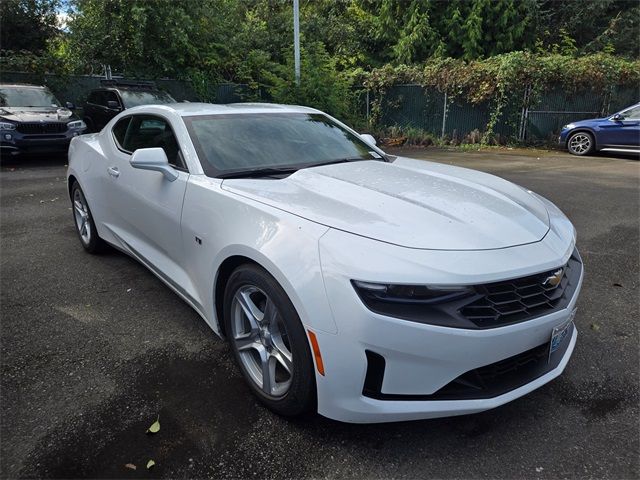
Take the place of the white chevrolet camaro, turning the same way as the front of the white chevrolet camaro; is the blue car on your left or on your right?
on your left

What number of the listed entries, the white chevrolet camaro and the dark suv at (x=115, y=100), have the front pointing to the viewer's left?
0

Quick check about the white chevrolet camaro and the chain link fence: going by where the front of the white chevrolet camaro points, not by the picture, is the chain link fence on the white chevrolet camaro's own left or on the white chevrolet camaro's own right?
on the white chevrolet camaro's own left

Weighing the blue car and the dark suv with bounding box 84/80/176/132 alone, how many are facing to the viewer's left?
1

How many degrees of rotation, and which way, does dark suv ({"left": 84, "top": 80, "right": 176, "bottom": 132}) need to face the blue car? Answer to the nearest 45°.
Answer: approximately 45° to its left

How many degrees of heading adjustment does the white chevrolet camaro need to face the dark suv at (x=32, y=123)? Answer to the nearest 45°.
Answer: approximately 180°

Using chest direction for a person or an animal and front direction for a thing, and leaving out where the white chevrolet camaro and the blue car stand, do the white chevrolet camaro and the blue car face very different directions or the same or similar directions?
very different directions

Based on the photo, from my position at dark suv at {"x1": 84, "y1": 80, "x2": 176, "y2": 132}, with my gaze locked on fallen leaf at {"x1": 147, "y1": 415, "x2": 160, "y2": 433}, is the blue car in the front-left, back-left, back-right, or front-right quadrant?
front-left

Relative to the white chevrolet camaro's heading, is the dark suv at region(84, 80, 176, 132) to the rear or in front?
to the rear

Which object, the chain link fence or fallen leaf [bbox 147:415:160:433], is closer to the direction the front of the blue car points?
the chain link fence

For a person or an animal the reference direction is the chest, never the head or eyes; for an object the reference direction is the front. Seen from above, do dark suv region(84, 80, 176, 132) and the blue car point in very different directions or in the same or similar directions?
very different directions

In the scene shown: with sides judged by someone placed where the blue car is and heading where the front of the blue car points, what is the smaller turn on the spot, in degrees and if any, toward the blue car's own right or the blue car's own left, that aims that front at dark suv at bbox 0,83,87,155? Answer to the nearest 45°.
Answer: approximately 45° to the blue car's own left

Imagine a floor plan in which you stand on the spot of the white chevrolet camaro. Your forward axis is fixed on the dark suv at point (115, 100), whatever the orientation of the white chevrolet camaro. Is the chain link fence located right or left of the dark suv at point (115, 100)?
right

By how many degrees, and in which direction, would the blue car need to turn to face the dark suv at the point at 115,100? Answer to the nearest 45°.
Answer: approximately 45° to its left

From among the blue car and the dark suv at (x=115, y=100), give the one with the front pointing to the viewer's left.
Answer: the blue car

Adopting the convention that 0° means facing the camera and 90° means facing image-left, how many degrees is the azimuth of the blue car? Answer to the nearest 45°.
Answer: approximately 90°

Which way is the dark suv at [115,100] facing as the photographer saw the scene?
facing the viewer and to the right of the viewer
